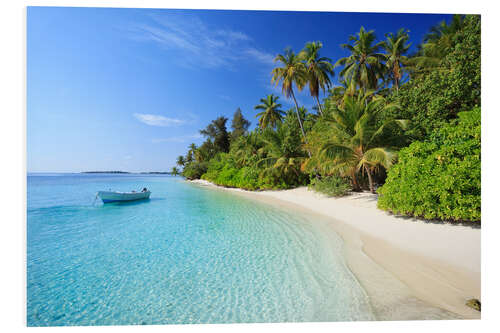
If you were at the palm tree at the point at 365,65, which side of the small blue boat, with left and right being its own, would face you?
back

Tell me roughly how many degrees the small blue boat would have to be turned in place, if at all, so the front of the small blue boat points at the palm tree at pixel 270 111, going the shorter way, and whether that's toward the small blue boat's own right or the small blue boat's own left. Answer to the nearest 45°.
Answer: approximately 180°

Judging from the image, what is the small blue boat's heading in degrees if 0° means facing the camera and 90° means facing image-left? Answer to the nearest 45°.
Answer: approximately 90°

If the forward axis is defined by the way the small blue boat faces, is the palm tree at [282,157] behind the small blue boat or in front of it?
behind

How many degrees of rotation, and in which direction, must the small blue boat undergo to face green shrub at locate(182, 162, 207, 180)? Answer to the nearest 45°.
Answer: approximately 135° to its right
